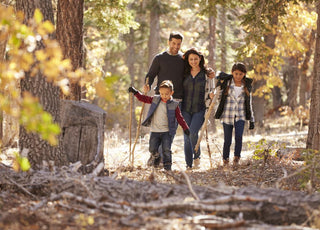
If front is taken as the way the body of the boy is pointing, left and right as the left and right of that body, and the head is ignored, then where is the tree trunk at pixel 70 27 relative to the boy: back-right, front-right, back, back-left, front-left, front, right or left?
right

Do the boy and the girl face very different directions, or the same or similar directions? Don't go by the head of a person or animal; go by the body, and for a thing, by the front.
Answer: same or similar directions

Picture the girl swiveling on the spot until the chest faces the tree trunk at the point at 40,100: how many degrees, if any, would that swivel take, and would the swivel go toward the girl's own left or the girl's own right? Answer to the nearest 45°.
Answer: approximately 45° to the girl's own right

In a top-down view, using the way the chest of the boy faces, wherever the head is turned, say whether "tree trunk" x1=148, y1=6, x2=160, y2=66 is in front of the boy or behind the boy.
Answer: behind

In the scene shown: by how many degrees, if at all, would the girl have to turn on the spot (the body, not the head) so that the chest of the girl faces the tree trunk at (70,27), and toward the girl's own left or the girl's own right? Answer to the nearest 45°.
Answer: approximately 90° to the girl's own right

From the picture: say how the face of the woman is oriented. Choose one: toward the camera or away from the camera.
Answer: toward the camera

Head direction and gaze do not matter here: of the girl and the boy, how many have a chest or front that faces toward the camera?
2

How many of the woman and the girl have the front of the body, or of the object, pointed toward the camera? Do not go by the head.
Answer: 2

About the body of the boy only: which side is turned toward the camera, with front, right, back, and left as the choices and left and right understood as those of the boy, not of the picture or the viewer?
front

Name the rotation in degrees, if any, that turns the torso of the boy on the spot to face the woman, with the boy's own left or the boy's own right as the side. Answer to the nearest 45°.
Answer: approximately 135° to the boy's own left

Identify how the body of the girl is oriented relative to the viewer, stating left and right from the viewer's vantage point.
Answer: facing the viewer

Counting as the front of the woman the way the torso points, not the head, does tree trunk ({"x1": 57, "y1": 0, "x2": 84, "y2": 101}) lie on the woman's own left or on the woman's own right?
on the woman's own right

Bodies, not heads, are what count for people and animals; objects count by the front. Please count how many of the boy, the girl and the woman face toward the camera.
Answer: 3

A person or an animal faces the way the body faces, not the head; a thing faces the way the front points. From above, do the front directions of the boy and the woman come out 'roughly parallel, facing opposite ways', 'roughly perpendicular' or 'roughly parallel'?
roughly parallel

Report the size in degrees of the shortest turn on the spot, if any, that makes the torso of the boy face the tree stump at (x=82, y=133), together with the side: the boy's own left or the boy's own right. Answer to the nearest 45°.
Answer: approximately 45° to the boy's own right
